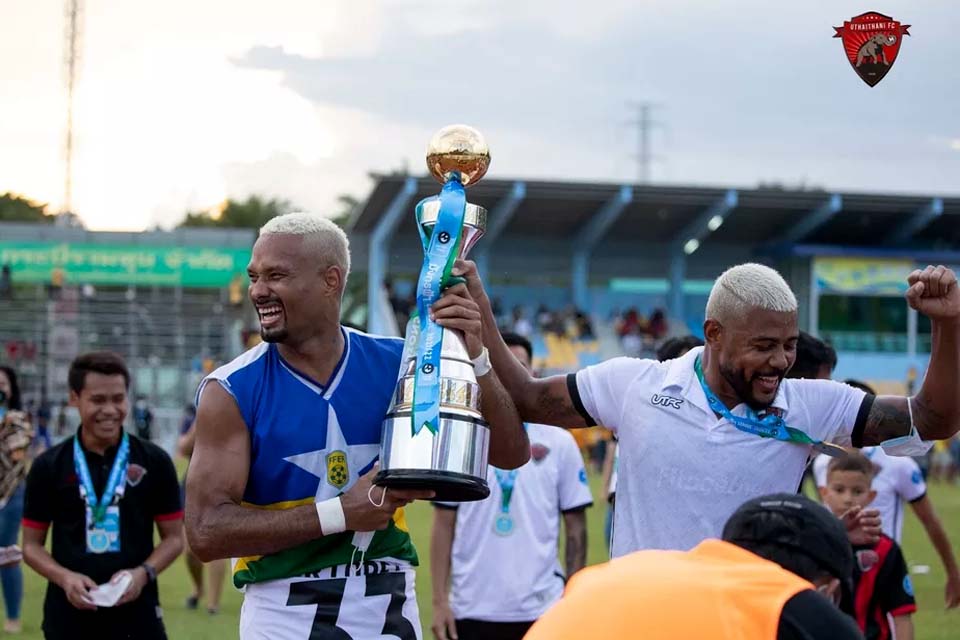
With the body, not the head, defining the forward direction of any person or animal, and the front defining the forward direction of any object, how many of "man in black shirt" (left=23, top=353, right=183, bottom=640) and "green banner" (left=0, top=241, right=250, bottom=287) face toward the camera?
2

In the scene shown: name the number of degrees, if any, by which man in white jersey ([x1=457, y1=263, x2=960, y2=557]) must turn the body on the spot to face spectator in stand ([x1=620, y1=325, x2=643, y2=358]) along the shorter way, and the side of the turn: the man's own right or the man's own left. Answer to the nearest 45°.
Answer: approximately 135° to the man's own left

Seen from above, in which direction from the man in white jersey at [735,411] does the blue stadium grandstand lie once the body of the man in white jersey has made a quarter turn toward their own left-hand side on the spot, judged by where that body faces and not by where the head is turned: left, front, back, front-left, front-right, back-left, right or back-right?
front-left

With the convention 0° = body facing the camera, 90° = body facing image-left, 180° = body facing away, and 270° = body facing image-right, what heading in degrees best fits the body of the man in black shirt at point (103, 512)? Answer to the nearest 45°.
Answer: approximately 0°

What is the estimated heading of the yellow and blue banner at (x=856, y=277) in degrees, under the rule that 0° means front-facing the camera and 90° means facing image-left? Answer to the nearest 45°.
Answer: approximately 0°

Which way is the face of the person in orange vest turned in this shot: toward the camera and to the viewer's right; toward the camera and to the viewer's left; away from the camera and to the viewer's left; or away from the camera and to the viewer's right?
away from the camera and to the viewer's right

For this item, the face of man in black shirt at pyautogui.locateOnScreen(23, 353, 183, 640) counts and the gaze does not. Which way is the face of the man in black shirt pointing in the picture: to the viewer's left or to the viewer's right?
to the viewer's right
